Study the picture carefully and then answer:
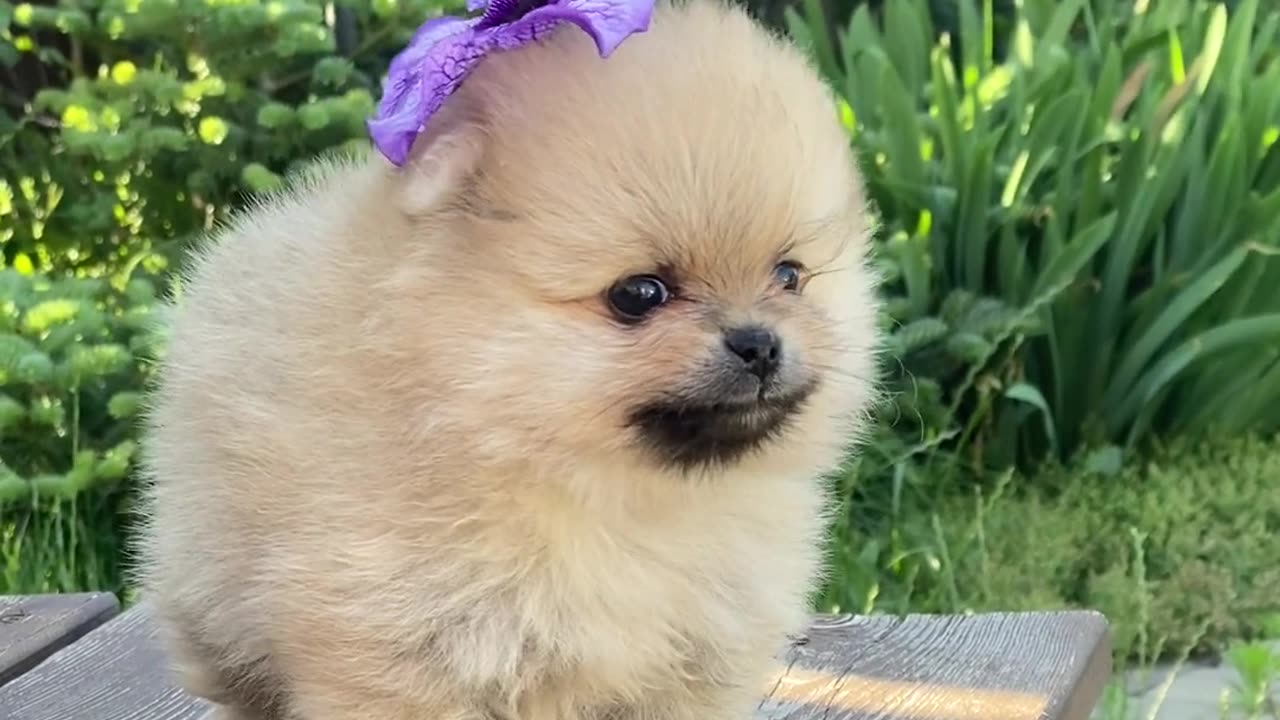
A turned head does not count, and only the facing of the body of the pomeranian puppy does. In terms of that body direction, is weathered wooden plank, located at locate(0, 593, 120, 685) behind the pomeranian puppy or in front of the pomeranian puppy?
behind

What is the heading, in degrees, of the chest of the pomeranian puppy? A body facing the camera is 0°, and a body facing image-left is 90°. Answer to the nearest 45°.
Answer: approximately 315°
